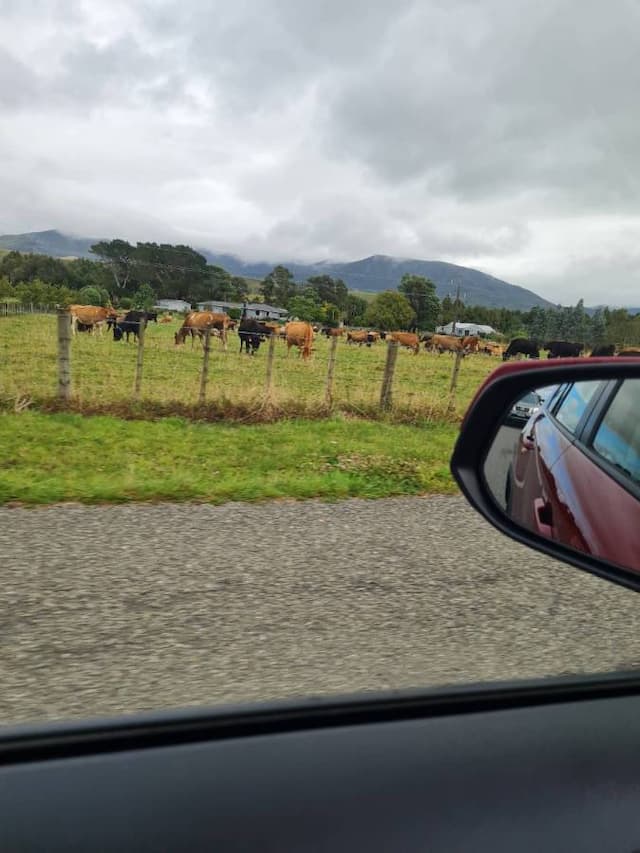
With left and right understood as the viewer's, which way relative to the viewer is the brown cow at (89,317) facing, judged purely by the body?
facing to the right of the viewer

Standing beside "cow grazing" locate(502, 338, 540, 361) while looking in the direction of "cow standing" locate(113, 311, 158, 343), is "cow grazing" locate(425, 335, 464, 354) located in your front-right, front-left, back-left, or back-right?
front-right

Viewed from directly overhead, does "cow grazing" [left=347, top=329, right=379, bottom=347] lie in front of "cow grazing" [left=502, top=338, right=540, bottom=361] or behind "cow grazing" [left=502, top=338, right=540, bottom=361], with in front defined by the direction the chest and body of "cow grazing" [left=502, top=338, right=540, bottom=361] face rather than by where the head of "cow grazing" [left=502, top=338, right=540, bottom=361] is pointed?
in front

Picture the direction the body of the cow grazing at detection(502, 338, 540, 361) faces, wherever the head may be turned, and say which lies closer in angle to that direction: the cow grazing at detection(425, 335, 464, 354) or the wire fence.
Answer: the cow grazing

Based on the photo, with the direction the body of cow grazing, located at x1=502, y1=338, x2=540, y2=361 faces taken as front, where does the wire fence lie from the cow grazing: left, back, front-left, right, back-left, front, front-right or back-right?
left

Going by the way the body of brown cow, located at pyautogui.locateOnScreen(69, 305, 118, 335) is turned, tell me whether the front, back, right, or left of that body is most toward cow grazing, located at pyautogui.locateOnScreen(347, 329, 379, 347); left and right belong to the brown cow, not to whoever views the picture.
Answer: front

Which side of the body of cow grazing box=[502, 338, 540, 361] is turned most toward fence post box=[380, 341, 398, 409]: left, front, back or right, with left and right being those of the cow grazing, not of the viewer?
left

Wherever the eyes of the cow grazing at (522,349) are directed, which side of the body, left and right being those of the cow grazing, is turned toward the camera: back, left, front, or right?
left

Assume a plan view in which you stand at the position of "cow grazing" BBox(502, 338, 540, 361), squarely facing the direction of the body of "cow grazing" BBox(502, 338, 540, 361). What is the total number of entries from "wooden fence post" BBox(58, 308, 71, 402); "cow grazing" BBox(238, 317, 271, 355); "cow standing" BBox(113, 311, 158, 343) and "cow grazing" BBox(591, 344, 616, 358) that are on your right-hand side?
0

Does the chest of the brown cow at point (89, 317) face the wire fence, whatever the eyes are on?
no

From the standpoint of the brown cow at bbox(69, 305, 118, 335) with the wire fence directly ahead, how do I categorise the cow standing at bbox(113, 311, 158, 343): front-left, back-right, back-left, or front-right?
front-left

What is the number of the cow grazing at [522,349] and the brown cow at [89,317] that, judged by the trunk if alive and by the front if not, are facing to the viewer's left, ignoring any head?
1
